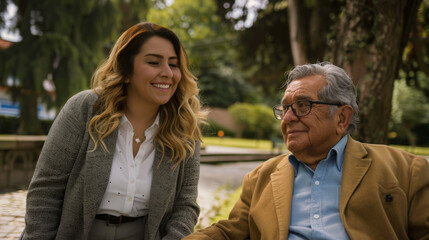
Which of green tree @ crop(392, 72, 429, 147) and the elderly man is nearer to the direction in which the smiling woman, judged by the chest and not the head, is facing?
the elderly man

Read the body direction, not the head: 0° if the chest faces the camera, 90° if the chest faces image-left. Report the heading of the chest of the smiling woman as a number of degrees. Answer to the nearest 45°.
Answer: approximately 315°

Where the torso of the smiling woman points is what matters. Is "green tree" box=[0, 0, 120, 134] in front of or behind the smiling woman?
behind

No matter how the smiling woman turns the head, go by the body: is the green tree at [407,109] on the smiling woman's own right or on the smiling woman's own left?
on the smiling woman's own left

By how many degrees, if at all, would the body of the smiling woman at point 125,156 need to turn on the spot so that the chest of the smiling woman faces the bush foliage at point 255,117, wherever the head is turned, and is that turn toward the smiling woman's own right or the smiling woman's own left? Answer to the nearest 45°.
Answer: approximately 135° to the smiling woman's own left

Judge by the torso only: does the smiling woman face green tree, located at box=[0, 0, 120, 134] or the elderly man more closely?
the elderly man

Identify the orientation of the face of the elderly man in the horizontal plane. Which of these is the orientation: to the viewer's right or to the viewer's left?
to the viewer's left
